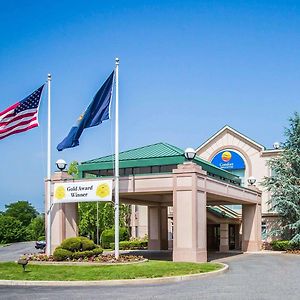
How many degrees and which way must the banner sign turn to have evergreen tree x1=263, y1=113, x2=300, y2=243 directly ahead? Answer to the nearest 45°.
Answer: approximately 135° to its left

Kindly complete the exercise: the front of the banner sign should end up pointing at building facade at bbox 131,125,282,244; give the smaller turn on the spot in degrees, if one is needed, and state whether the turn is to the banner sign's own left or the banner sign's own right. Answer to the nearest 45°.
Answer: approximately 135° to the banner sign's own left

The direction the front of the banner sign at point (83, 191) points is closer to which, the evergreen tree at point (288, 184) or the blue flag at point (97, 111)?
the blue flag

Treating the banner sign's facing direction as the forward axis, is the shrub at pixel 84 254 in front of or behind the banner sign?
in front

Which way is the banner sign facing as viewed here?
toward the camera

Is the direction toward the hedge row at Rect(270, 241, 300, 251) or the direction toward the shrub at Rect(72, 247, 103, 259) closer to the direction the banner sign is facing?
the shrub
